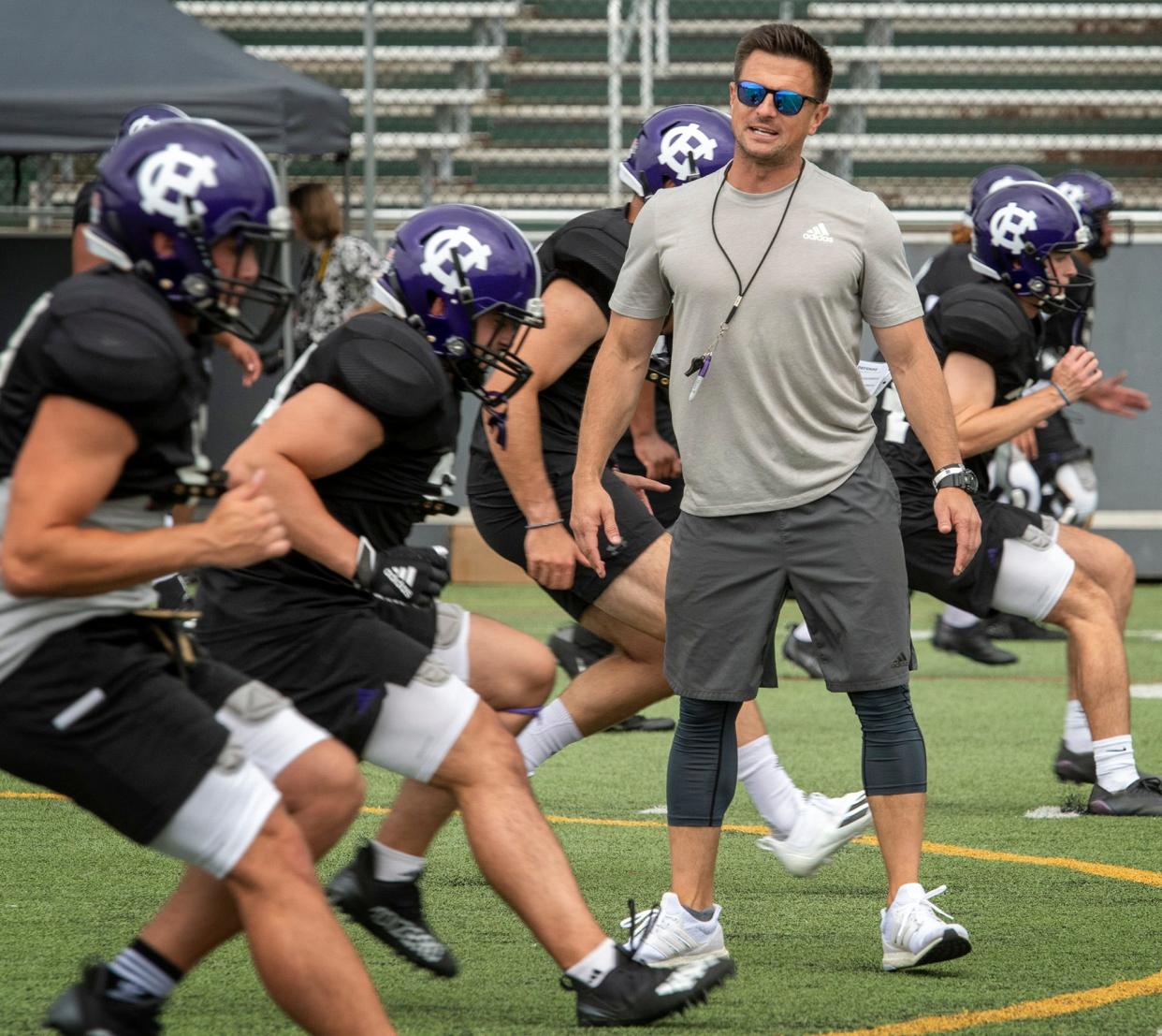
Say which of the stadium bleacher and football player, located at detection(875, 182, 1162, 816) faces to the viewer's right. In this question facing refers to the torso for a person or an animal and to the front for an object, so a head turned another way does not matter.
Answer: the football player

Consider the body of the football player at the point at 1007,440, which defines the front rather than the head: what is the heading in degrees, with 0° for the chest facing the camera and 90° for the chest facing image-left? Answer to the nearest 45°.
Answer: approximately 270°

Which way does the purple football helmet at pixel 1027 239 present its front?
to the viewer's right

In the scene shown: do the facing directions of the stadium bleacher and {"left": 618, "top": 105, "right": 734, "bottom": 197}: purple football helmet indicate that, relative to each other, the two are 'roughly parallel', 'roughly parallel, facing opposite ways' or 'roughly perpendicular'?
roughly perpendicular

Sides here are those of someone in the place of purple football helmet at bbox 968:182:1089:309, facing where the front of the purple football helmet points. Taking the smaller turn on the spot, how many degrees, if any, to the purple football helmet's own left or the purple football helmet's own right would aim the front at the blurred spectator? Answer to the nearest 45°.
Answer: approximately 135° to the purple football helmet's own left
